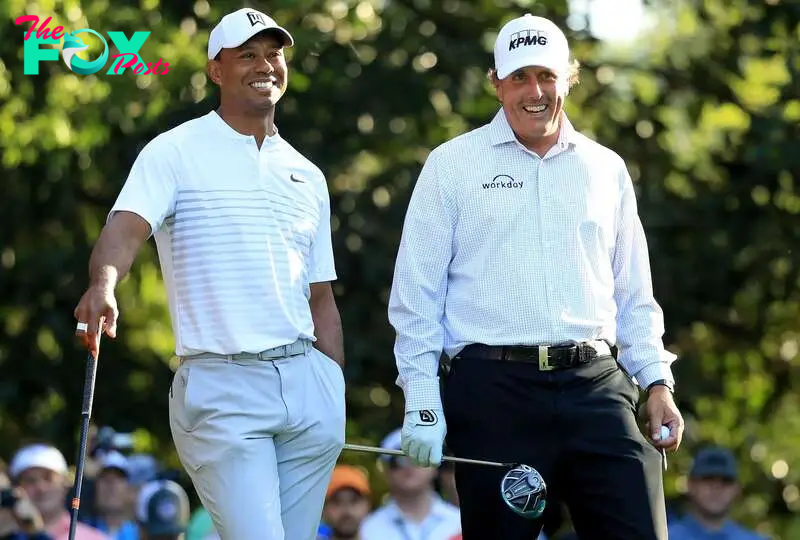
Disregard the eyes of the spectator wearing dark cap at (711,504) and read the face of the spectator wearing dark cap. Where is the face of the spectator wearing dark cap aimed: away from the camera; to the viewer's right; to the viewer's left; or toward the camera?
toward the camera

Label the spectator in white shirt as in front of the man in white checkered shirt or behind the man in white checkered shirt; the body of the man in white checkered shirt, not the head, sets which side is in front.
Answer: behind

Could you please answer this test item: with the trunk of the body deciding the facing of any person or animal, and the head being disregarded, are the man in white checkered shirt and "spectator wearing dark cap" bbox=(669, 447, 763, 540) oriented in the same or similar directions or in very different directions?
same or similar directions

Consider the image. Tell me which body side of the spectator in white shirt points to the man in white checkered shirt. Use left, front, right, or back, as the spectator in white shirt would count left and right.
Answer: front

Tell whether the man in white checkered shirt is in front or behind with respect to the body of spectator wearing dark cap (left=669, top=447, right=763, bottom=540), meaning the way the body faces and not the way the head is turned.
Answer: in front

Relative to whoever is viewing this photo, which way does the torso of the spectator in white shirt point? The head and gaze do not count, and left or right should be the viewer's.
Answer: facing the viewer

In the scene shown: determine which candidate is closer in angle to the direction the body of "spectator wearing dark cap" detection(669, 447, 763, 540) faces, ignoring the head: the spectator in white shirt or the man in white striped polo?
the man in white striped polo

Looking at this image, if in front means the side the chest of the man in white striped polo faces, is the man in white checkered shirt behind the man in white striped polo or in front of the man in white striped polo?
in front

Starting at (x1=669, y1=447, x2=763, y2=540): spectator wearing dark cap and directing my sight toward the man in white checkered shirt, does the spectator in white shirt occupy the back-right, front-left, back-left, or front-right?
front-right

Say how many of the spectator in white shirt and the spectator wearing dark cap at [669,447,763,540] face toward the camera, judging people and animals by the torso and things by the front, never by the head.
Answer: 2

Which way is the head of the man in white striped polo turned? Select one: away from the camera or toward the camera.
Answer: toward the camera

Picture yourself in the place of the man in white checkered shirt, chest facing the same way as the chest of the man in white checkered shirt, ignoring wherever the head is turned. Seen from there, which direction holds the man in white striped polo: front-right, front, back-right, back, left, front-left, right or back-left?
right

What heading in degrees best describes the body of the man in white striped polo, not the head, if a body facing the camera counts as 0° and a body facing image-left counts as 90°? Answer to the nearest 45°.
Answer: approximately 315°

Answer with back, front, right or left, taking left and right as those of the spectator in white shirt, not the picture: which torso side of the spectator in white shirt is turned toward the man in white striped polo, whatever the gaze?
front
